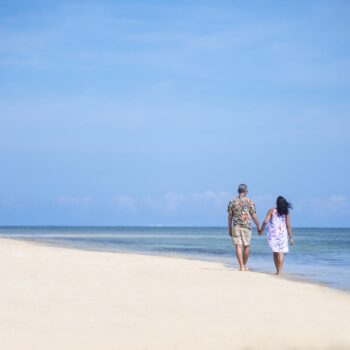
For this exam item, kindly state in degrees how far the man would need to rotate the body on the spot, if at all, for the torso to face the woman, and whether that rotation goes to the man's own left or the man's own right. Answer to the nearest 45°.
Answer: approximately 90° to the man's own right

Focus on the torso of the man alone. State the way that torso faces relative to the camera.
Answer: away from the camera

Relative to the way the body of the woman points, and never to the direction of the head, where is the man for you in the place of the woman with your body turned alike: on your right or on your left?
on your left

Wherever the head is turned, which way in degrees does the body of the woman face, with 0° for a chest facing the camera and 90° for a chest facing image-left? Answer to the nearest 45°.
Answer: approximately 180°

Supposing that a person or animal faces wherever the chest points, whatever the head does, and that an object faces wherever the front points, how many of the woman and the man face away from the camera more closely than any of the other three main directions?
2

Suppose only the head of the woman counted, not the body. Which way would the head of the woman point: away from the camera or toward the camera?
away from the camera
